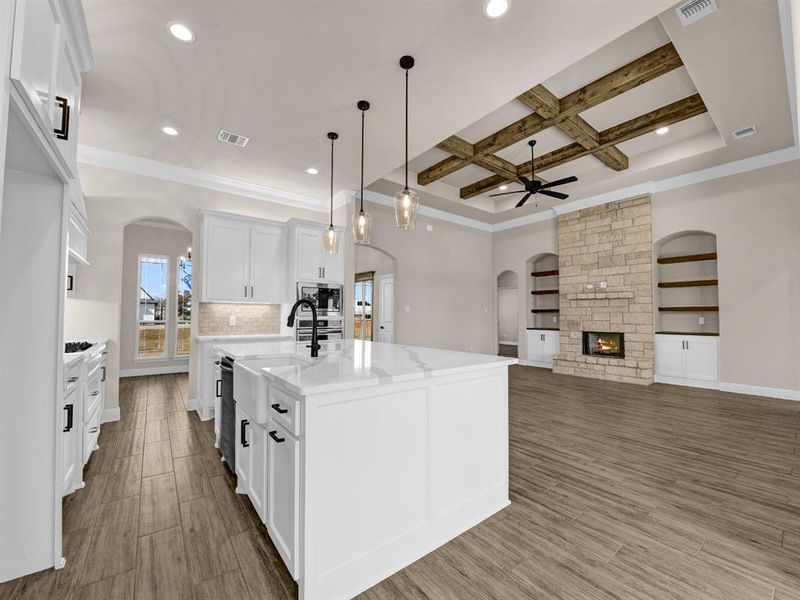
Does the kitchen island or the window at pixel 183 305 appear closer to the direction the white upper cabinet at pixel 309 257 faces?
the kitchen island

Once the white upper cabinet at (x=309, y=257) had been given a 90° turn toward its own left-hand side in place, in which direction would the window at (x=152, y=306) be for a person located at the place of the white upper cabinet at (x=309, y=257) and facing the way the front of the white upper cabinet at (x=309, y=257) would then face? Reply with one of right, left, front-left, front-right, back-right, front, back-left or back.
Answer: back-left

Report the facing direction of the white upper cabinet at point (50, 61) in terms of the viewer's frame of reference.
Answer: facing to the right of the viewer

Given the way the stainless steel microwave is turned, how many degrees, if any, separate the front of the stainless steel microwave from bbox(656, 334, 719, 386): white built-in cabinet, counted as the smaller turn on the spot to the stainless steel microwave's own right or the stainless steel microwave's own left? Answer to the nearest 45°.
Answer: approximately 90° to the stainless steel microwave's own left

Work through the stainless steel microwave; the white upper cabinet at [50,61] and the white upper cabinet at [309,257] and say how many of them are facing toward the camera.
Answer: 2

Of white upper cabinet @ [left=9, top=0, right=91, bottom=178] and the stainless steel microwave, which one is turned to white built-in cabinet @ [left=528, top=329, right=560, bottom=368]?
the white upper cabinet
